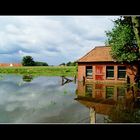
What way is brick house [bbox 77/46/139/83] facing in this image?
toward the camera

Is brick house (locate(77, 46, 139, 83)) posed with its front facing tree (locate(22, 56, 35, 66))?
no
